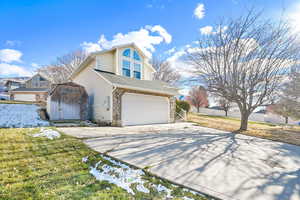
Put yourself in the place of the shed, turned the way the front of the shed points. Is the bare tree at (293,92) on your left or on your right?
on your left

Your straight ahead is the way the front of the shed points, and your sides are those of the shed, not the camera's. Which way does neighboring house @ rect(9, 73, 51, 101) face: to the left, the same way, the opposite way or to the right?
the same way

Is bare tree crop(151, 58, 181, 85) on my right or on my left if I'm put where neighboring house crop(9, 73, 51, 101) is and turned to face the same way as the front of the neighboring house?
on my left

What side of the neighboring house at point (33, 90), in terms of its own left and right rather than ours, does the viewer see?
front

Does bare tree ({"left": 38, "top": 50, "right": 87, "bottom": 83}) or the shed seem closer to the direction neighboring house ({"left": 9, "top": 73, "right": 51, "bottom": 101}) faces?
the shed

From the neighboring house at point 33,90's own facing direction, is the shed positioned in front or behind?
in front

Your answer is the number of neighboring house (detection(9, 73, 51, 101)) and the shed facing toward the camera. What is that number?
2

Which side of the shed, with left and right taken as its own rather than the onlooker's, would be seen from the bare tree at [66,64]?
back

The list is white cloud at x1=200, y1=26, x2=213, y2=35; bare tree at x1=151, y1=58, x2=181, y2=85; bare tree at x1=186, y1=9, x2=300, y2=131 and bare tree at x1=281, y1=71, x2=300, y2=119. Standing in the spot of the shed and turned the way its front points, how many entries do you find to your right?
0

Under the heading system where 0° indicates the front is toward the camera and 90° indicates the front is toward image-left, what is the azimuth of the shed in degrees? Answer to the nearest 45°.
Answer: approximately 0°
